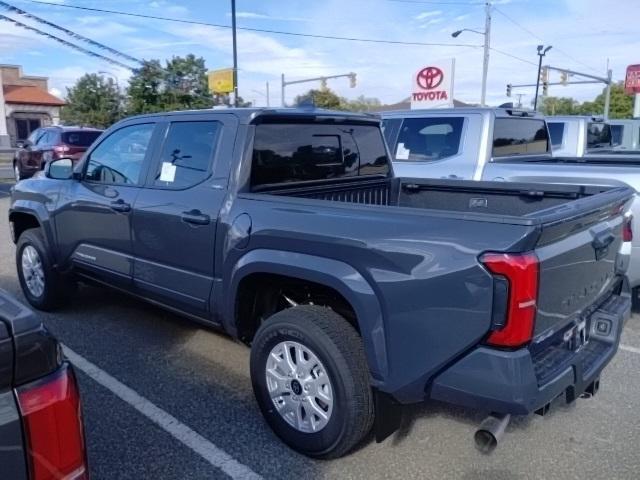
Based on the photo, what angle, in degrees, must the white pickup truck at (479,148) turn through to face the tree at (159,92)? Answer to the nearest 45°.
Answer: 0° — it already faces it

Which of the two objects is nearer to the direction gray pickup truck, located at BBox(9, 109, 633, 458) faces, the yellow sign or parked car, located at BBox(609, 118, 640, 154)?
the yellow sign

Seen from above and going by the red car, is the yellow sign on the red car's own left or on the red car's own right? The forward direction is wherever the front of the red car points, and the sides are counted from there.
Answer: on the red car's own right

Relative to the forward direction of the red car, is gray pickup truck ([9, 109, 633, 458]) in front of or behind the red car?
behind

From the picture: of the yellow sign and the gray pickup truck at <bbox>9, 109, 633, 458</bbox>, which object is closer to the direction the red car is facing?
the yellow sign

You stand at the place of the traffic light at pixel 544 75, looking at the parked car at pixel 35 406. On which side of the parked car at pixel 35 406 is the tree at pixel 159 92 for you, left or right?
right

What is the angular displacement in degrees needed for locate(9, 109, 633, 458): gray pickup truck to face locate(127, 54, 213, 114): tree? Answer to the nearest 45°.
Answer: approximately 45° to its right

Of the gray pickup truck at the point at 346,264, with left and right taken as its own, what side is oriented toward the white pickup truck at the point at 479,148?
right

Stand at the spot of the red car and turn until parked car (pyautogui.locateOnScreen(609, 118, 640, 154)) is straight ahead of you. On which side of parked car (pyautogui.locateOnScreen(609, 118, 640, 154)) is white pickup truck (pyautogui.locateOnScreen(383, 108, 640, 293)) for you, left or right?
right

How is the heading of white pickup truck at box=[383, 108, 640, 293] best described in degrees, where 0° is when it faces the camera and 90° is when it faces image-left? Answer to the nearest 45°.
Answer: approximately 135°

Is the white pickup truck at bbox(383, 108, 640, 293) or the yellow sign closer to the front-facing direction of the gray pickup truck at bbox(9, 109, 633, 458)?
the yellow sign

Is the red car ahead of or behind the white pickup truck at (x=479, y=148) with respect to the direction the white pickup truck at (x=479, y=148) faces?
ahead

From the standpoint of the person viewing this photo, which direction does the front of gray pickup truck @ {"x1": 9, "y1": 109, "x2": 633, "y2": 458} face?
facing away from the viewer and to the left of the viewer

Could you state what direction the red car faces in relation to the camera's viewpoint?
facing away from the viewer and to the left of the viewer

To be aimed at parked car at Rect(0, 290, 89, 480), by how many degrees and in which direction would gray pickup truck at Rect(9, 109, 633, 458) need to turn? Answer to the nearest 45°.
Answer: approximately 90° to its left
